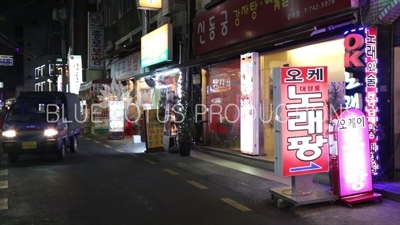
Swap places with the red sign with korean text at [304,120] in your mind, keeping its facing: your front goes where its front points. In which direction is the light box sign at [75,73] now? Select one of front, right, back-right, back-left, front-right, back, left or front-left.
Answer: back-right

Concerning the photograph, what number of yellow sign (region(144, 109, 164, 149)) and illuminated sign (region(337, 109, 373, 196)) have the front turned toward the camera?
2

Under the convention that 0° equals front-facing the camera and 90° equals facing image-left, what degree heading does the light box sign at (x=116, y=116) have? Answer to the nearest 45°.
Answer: approximately 0°

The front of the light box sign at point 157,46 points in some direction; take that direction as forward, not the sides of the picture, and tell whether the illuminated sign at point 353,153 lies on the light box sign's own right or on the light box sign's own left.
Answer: on the light box sign's own left

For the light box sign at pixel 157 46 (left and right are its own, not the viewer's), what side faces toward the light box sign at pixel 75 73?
right
